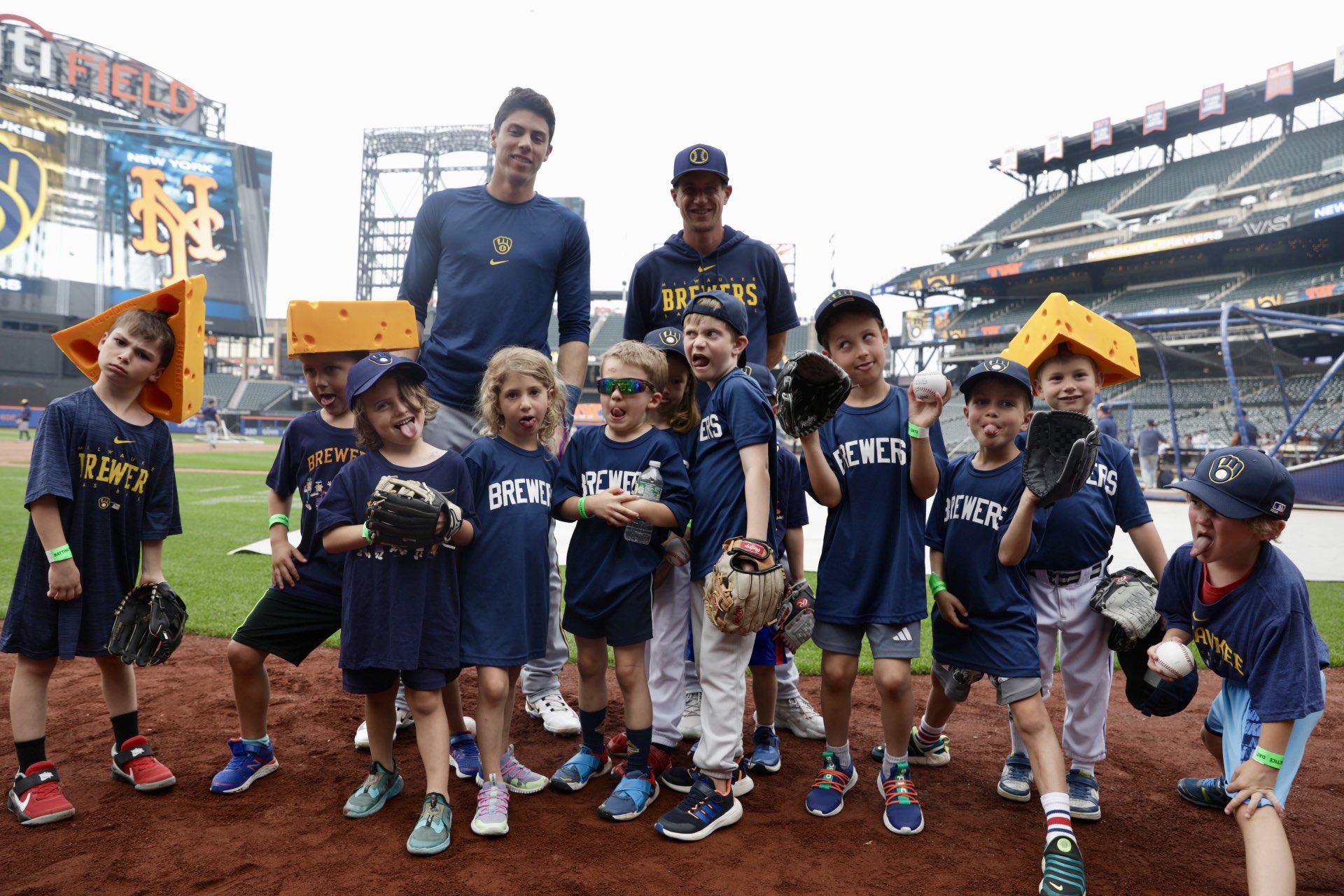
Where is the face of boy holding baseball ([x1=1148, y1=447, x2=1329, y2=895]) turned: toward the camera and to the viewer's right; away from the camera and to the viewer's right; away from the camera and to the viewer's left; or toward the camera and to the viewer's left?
toward the camera and to the viewer's left

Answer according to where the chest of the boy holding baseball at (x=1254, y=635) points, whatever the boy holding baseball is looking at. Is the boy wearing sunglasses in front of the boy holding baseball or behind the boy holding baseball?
in front

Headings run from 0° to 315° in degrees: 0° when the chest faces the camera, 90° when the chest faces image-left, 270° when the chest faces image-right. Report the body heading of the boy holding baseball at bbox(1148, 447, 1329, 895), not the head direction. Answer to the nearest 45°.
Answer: approximately 45°

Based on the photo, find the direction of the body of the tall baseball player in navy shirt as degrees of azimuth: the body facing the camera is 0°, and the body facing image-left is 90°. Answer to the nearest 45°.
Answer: approximately 0°

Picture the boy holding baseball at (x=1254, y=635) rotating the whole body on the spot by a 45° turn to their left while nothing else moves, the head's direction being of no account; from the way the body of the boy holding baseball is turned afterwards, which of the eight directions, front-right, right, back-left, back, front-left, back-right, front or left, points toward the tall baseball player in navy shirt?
right
